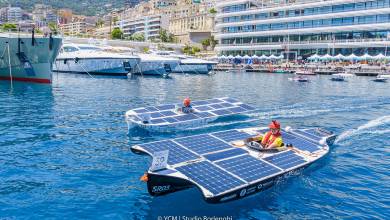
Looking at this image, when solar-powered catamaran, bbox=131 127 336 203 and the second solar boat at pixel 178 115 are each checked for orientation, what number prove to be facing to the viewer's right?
0

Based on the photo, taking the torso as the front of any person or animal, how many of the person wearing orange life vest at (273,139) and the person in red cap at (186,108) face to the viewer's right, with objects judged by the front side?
0

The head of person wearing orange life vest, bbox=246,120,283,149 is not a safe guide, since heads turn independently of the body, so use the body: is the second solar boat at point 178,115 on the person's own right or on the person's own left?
on the person's own right

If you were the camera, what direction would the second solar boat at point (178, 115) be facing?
facing the viewer and to the left of the viewer
